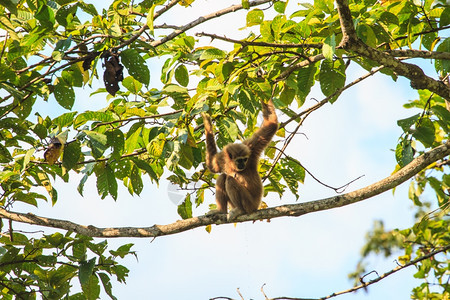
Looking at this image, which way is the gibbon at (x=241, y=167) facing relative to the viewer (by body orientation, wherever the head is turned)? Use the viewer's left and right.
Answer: facing the viewer and to the left of the viewer
